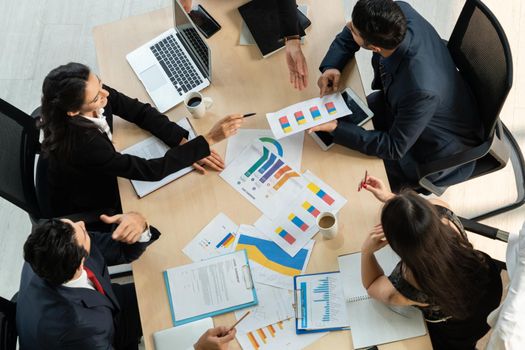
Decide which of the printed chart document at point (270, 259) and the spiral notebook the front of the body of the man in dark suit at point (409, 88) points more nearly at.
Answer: the printed chart document

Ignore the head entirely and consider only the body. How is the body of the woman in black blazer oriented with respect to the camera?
to the viewer's right

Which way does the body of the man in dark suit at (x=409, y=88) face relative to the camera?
to the viewer's left

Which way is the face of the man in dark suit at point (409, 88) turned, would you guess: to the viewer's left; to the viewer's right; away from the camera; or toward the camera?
to the viewer's left

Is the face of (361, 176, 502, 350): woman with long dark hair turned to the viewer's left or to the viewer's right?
to the viewer's left

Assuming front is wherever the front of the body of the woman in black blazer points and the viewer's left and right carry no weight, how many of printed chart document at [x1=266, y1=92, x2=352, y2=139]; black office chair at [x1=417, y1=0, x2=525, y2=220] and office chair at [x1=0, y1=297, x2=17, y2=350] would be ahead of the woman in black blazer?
2

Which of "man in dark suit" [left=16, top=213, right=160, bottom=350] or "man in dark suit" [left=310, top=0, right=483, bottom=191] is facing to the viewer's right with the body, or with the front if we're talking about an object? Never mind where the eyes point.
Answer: "man in dark suit" [left=16, top=213, right=160, bottom=350]

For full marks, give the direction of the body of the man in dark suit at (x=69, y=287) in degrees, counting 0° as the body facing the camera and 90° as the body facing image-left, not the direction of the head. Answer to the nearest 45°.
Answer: approximately 270°

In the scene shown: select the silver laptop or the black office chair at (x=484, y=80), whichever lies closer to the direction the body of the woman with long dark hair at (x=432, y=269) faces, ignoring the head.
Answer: the silver laptop

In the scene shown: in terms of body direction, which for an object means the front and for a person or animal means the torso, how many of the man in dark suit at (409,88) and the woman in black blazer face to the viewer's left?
1

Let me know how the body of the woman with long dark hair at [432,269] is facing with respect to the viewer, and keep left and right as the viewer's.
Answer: facing away from the viewer and to the left of the viewer
